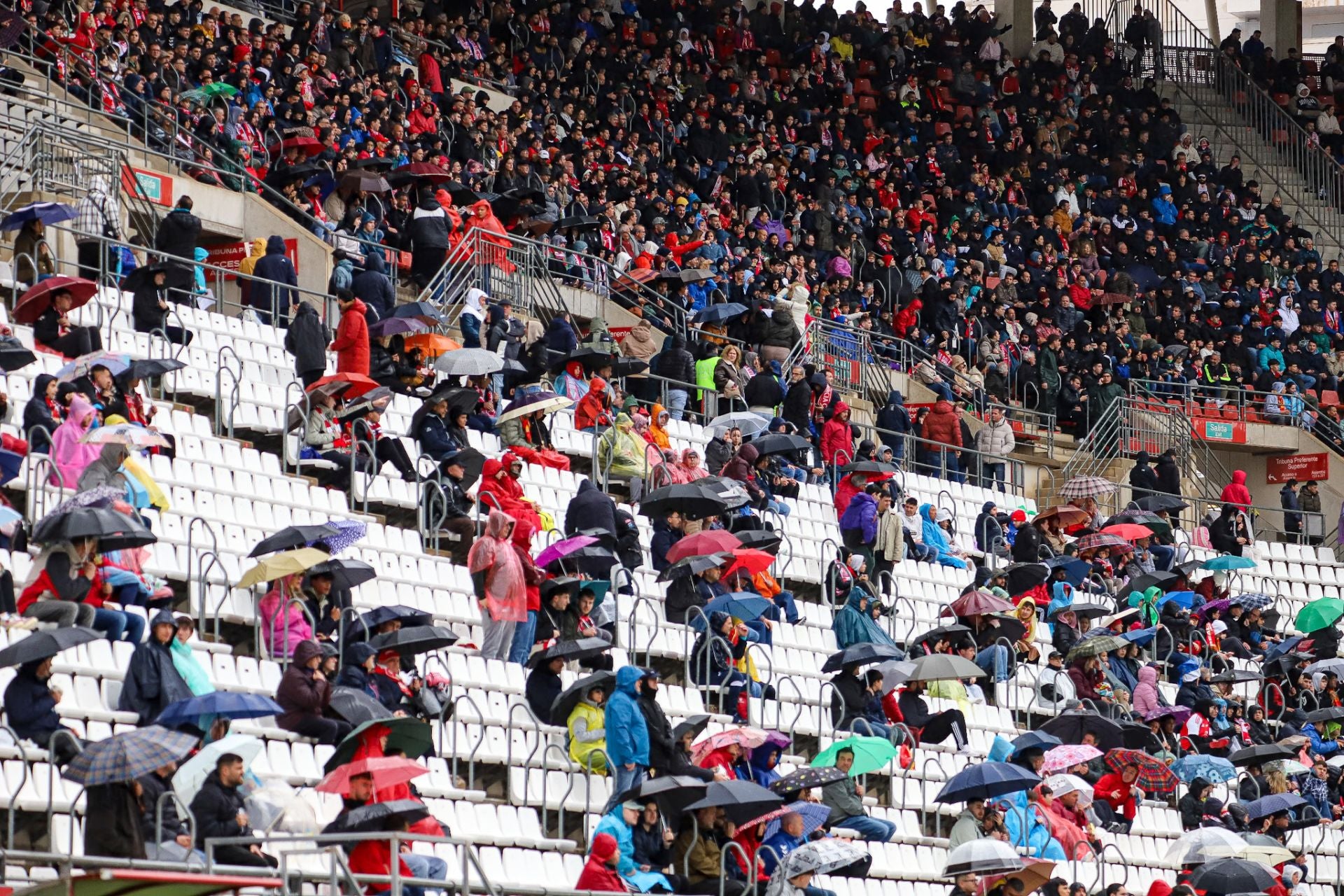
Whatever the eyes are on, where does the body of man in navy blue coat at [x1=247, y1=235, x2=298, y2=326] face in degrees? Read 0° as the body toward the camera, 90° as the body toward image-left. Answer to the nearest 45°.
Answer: approximately 180°

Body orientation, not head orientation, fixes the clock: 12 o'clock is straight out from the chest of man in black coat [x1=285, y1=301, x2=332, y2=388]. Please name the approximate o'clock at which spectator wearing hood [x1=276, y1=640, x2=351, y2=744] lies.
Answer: The spectator wearing hood is roughly at 6 o'clock from the man in black coat.

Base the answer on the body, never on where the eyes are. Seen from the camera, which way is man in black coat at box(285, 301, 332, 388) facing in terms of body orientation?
away from the camera

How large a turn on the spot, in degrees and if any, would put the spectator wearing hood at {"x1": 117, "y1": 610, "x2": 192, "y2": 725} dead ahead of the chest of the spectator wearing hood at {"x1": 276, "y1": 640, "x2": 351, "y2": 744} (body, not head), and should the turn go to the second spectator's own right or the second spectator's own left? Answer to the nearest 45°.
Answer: approximately 135° to the second spectator's own right

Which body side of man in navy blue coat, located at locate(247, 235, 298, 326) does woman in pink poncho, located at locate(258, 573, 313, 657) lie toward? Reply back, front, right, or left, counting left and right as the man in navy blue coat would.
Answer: back

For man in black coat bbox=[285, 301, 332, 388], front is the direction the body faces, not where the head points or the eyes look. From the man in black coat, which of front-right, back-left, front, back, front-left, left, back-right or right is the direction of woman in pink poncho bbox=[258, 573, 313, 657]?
back

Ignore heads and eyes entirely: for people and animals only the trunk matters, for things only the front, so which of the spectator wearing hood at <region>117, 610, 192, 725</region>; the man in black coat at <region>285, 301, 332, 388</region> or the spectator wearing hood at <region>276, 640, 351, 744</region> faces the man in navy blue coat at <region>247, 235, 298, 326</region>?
the man in black coat at <region>285, 301, 332, 388</region>
